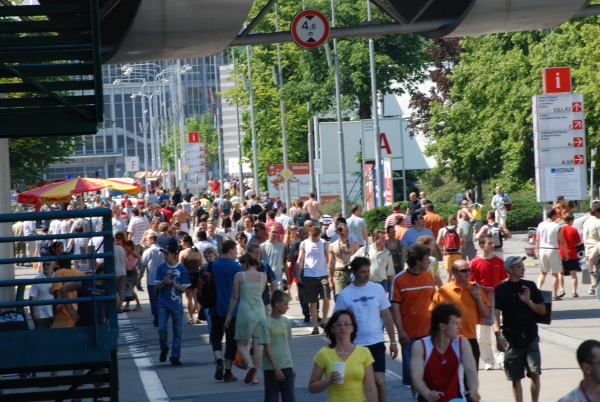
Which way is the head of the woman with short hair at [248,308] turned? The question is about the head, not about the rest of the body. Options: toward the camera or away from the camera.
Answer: away from the camera

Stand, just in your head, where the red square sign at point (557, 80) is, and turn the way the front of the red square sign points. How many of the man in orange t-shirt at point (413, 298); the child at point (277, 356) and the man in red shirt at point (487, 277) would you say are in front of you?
3

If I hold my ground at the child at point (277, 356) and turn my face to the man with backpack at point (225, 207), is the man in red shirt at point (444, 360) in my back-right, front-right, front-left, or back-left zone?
back-right

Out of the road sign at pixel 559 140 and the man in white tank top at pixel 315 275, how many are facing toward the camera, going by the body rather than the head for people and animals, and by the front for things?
2

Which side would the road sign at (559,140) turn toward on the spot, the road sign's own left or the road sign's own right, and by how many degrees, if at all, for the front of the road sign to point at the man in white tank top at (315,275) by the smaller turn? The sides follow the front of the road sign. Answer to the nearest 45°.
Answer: approximately 45° to the road sign's own right

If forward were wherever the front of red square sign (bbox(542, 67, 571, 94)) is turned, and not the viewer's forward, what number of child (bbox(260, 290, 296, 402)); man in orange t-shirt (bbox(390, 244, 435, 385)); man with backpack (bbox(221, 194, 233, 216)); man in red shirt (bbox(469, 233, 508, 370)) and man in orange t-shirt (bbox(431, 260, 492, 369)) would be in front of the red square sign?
4

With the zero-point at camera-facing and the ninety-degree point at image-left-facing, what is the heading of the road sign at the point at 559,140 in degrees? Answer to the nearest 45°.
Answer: approximately 0°
